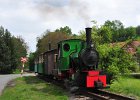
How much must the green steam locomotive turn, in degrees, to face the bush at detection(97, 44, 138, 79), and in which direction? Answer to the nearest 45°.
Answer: approximately 90° to its left

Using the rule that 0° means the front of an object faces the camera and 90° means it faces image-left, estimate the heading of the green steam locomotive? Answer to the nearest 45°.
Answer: approximately 315°

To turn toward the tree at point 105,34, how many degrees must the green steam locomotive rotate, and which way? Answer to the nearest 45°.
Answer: approximately 135° to its left
